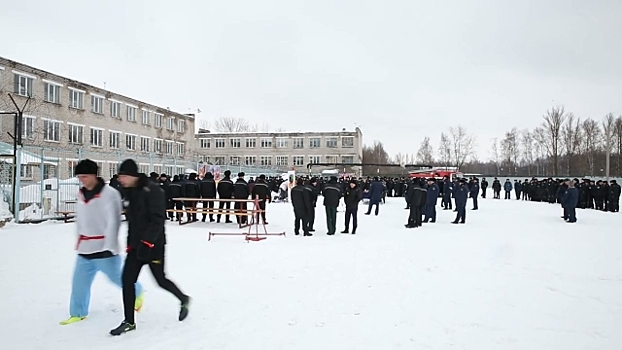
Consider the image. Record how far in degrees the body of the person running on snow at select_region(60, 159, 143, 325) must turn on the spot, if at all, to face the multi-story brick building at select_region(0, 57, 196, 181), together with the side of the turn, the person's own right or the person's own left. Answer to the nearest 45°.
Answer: approximately 135° to the person's own right

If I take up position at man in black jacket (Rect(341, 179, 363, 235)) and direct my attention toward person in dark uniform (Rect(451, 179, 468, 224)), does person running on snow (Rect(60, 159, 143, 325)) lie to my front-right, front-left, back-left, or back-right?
back-right

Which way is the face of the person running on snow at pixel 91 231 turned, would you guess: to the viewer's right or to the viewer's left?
to the viewer's left

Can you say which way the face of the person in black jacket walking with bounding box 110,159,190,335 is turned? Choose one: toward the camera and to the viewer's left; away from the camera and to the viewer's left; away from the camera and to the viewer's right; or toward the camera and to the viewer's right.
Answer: toward the camera and to the viewer's left

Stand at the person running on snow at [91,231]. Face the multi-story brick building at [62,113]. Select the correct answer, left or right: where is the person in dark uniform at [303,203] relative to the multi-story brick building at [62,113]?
right

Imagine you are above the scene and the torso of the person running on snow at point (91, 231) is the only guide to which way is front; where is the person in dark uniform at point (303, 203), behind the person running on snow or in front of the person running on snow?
behind

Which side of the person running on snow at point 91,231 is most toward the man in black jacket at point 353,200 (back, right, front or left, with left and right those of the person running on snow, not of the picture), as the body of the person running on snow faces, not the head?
back

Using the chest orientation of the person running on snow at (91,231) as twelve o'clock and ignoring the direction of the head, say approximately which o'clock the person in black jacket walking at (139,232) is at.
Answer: the person in black jacket walking at (139,232) is roughly at 9 o'clock from the person running on snow at (91,231).

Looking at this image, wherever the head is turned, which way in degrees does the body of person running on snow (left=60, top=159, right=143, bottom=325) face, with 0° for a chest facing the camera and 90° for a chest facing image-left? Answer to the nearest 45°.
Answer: approximately 45°
